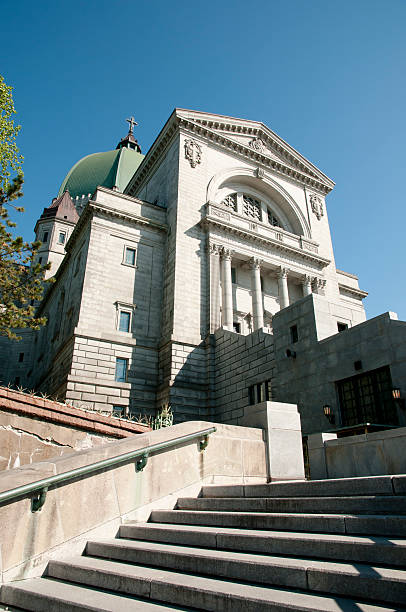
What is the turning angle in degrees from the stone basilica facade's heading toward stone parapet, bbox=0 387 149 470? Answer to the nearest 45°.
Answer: approximately 45° to its right

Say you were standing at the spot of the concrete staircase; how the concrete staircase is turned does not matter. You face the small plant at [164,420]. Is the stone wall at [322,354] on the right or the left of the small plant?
right

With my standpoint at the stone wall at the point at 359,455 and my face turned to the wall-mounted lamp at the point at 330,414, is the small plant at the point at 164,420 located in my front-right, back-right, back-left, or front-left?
front-left

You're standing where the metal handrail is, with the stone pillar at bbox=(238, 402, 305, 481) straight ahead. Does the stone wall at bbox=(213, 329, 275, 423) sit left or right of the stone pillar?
left

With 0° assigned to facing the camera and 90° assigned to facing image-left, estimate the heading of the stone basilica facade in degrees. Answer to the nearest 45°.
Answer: approximately 315°

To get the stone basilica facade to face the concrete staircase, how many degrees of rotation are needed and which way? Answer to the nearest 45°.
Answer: approximately 45° to its right

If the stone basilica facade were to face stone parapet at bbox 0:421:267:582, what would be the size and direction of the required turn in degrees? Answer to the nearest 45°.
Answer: approximately 45° to its right

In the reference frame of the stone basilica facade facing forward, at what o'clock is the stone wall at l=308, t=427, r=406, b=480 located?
The stone wall is roughly at 1 o'clock from the stone basilica facade.

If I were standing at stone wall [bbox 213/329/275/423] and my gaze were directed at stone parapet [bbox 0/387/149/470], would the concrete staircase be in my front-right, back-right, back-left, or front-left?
front-left

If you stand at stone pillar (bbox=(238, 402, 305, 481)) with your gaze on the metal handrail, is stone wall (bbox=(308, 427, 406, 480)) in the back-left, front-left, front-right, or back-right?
back-left
